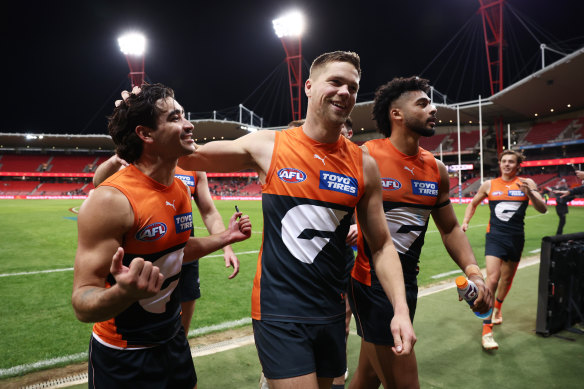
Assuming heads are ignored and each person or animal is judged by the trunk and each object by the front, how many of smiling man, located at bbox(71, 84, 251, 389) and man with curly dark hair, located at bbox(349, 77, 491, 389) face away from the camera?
0

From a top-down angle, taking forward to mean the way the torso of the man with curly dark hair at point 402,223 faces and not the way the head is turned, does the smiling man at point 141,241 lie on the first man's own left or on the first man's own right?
on the first man's own right

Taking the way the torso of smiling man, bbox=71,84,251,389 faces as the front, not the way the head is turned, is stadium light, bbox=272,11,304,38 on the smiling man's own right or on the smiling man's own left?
on the smiling man's own left

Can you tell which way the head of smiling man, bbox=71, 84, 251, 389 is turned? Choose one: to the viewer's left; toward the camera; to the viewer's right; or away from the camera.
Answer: to the viewer's right

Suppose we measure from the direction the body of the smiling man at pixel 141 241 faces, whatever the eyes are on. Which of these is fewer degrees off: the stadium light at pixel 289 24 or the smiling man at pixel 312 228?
the smiling man

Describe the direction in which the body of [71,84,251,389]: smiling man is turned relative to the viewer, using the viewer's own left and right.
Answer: facing the viewer and to the right of the viewer

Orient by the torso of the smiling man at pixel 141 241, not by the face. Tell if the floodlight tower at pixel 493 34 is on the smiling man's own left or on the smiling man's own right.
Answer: on the smiling man's own left

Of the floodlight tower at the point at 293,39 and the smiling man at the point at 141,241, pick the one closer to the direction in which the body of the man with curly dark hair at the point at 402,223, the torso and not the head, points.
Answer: the smiling man

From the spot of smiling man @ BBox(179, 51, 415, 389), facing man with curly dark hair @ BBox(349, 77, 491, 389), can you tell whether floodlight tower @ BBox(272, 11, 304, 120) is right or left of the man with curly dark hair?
left

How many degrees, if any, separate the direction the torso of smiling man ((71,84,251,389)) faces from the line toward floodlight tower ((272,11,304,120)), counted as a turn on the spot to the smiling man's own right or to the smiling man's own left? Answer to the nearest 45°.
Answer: approximately 135° to the smiling man's own left

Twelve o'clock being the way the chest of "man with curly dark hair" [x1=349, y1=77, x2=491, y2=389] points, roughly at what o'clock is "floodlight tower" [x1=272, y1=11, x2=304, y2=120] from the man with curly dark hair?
The floodlight tower is roughly at 7 o'clock from the man with curly dark hair.

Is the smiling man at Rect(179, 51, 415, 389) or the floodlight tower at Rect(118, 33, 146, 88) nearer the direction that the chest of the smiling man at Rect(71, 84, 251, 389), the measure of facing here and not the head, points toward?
the smiling man

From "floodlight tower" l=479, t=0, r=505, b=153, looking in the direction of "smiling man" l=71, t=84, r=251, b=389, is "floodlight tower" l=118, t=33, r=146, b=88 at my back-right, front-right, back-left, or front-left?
front-right
